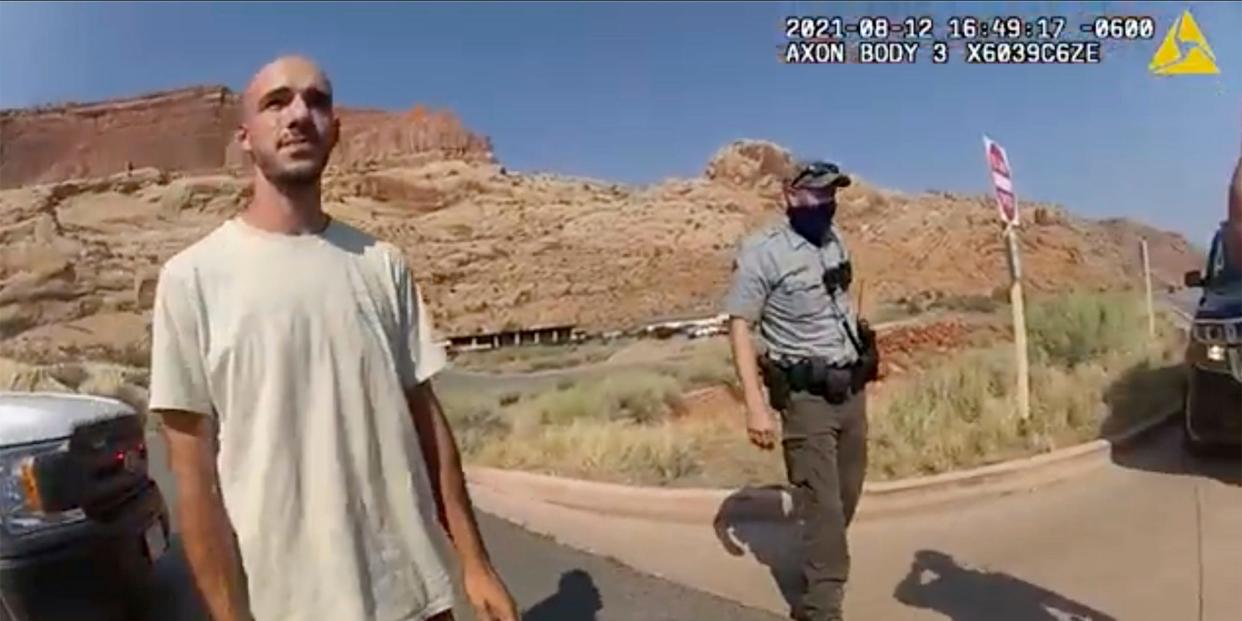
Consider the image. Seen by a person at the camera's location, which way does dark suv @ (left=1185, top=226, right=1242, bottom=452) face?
facing the viewer

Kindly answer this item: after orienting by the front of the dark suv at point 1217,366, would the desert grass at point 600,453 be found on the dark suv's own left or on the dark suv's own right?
on the dark suv's own right

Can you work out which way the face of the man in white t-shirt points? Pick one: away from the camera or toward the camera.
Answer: toward the camera

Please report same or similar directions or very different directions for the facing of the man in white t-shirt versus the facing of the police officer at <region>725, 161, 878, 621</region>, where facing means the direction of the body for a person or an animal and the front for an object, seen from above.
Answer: same or similar directions

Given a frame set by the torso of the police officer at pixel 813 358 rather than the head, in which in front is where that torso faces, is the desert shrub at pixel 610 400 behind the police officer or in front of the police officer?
behind

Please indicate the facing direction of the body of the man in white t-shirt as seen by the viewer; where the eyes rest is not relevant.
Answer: toward the camera
